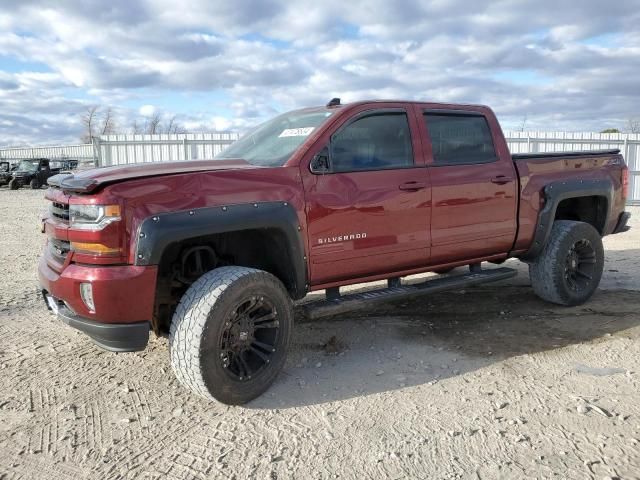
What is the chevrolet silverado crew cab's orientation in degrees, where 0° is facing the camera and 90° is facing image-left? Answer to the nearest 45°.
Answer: approximately 45°

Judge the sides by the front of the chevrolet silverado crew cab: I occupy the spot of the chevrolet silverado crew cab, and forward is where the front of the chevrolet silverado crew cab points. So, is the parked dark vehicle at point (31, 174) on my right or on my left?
on my right
